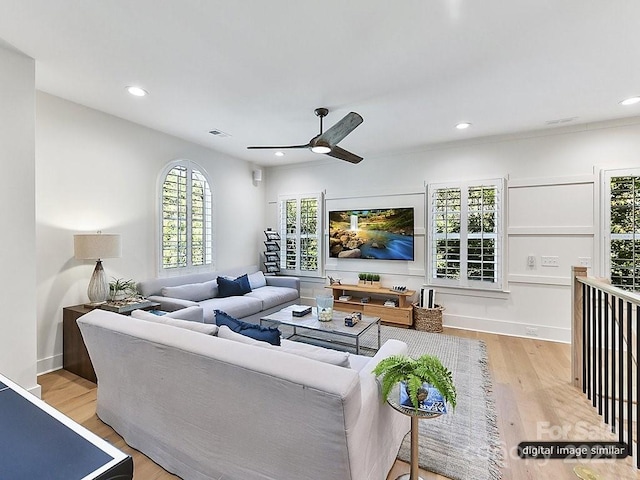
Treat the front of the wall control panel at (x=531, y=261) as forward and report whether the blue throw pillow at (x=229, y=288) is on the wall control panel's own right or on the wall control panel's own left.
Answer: on the wall control panel's own right

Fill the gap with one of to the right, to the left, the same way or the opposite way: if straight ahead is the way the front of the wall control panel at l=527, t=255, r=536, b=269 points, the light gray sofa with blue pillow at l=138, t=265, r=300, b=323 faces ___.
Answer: to the left

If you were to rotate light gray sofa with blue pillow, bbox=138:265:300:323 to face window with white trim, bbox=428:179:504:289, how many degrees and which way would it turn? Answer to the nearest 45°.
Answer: approximately 45° to its left

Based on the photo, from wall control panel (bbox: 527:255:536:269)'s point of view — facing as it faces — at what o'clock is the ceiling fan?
The ceiling fan is roughly at 1 o'clock from the wall control panel.

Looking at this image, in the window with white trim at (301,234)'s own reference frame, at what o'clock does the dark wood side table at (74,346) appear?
The dark wood side table is roughly at 12 o'clock from the window with white trim.

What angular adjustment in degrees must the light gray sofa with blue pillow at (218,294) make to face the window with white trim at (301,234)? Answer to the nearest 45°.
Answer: approximately 90° to its left

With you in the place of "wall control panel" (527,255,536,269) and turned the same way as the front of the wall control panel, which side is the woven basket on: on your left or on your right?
on your right

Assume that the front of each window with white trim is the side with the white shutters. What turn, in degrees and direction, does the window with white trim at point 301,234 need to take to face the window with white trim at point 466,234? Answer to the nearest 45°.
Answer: approximately 90° to its left
